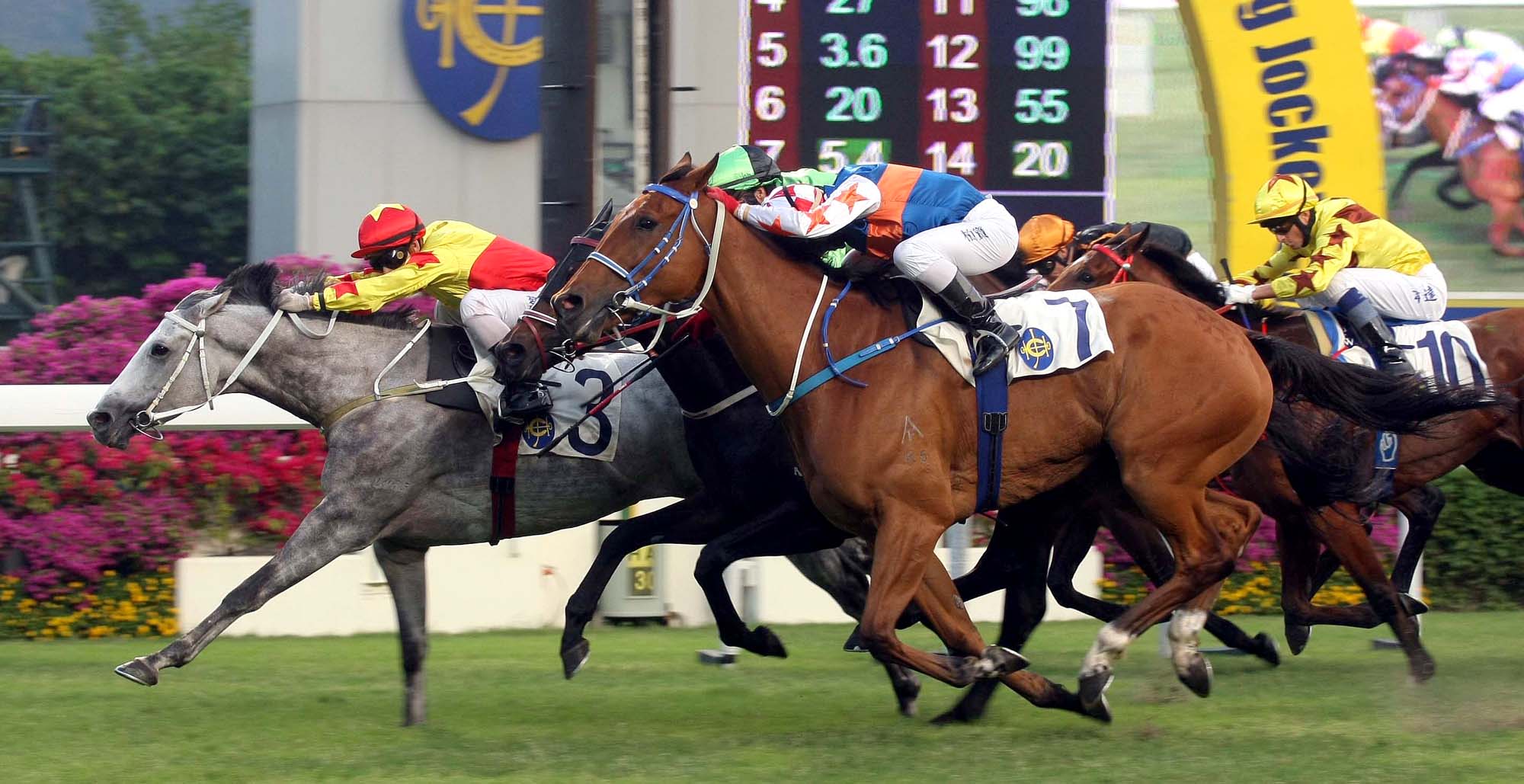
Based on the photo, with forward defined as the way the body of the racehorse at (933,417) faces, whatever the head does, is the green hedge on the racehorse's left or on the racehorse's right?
on the racehorse's right

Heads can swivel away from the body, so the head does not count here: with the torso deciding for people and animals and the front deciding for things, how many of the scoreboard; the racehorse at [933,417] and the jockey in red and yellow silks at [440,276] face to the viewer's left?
2

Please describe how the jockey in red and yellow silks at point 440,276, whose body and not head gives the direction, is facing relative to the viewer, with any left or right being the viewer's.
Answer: facing to the left of the viewer

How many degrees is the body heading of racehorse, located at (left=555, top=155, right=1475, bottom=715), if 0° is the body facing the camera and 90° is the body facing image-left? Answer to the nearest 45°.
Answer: approximately 90°

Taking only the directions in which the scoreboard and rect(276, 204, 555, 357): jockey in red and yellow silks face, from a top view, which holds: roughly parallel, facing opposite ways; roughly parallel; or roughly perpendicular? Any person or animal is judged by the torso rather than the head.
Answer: roughly perpendicular

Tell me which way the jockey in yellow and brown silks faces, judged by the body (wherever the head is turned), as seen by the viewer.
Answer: to the viewer's left

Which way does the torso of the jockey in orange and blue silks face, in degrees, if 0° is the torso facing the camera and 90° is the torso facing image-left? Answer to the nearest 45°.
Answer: approximately 90°

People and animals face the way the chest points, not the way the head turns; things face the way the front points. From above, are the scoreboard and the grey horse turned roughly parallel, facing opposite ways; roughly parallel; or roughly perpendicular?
roughly perpendicular

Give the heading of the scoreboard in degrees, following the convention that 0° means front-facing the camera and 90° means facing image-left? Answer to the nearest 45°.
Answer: approximately 0°

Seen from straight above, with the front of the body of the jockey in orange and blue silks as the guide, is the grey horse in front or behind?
in front

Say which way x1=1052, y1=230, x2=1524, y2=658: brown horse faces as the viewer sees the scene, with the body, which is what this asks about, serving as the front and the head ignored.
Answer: to the viewer's left

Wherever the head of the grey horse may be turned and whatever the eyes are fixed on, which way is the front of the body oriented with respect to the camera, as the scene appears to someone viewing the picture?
to the viewer's left

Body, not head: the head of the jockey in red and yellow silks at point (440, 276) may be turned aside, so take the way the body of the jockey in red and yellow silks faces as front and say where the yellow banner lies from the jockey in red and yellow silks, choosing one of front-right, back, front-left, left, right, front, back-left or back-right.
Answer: back-right
